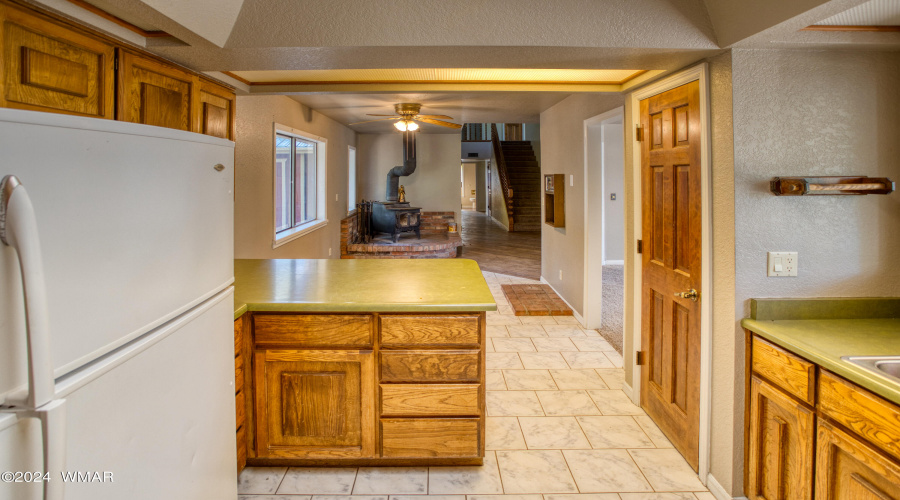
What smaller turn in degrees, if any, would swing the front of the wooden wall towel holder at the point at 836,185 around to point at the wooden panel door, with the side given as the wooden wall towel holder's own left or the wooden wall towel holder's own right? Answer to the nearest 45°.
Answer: approximately 135° to the wooden wall towel holder's own right

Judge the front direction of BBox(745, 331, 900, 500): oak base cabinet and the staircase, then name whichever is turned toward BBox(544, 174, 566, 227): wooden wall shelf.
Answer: the staircase

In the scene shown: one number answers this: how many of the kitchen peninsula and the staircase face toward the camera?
2

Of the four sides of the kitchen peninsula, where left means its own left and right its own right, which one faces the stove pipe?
back

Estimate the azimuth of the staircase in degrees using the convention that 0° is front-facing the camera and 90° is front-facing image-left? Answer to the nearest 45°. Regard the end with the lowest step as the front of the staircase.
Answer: approximately 0°

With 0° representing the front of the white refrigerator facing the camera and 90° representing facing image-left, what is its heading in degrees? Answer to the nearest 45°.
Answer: approximately 315°

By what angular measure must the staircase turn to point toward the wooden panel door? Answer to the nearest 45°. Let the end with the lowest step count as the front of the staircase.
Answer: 0° — it already faces it

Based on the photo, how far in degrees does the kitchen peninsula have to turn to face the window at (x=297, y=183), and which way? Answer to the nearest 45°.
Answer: approximately 180°

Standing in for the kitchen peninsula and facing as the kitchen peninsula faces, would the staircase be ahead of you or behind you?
behind
